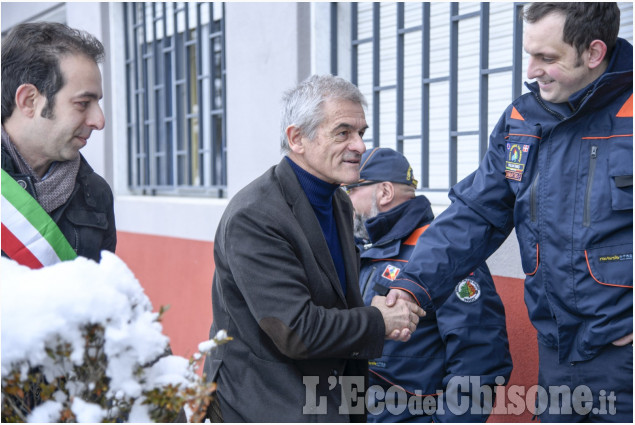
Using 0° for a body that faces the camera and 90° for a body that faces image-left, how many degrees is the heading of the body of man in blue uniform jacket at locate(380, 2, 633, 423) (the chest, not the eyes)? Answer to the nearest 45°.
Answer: approximately 45°

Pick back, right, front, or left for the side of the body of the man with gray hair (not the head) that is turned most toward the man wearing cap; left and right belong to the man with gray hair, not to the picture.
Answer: left

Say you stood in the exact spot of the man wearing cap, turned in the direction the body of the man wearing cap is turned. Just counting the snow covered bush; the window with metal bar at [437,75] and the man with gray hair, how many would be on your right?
1

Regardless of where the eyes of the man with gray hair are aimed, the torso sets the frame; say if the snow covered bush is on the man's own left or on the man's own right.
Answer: on the man's own right

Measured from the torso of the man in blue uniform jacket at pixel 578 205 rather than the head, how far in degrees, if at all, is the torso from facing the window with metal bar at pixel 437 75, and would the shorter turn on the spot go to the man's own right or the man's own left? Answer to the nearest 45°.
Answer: approximately 135° to the man's own right

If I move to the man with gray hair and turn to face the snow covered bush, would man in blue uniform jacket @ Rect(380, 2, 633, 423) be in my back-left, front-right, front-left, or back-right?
back-left

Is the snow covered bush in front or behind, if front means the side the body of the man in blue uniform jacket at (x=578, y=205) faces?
in front
